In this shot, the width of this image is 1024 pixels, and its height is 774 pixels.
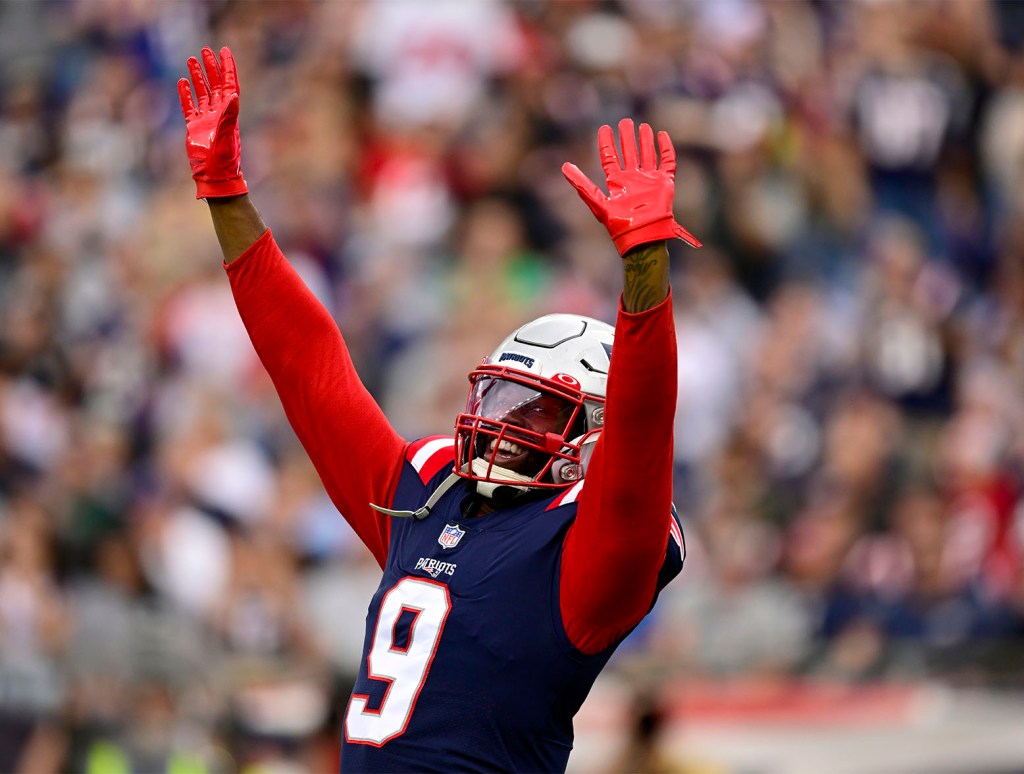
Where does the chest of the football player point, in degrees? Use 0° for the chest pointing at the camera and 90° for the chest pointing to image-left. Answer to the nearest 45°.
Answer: approximately 45°
